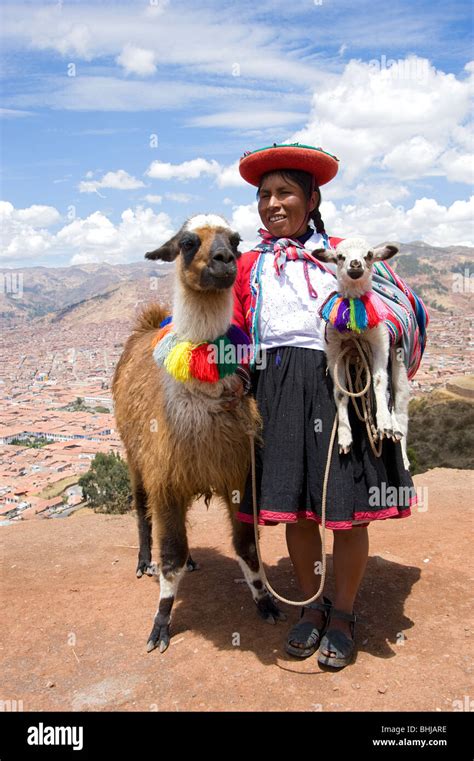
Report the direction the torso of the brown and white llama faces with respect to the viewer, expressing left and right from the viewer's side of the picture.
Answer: facing the viewer and to the right of the viewer
